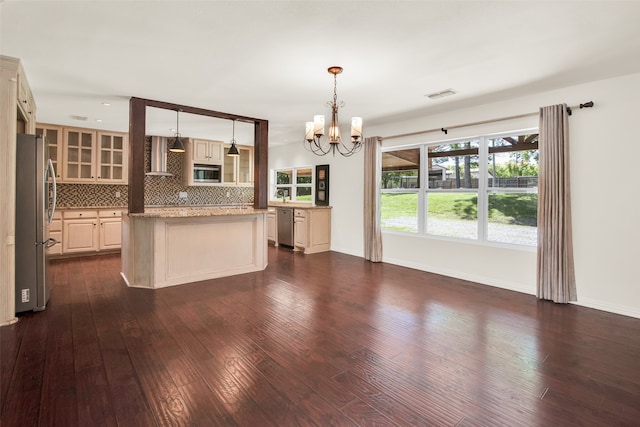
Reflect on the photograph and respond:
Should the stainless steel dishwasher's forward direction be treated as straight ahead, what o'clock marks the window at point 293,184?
The window is roughly at 5 o'clock from the stainless steel dishwasher.

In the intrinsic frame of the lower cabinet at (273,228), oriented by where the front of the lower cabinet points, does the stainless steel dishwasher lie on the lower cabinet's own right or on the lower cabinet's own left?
on the lower cabinet's own left

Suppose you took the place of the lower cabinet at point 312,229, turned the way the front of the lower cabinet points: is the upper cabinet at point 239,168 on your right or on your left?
on your right

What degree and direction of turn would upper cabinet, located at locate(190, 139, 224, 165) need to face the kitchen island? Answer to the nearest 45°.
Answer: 0° — it already faces it

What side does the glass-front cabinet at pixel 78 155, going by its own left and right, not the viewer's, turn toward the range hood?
left

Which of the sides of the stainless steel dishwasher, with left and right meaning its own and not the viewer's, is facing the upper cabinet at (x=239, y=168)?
right

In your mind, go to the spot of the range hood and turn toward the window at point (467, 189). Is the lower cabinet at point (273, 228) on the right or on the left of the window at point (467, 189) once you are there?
left

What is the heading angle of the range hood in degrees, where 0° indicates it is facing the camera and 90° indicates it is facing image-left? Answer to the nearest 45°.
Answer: approximately 0°

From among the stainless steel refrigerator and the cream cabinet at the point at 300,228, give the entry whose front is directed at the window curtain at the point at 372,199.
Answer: the stainless steel refrigerator

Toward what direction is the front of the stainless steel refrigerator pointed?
to the viewer's right
